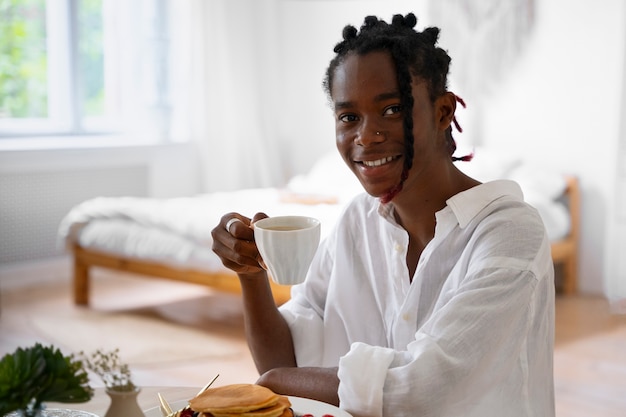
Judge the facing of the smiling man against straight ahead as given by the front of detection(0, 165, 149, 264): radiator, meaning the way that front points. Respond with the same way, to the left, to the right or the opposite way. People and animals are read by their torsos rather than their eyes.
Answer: to the right

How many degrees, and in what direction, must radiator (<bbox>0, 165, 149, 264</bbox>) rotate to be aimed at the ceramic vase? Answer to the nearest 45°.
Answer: approximately 45° to its right

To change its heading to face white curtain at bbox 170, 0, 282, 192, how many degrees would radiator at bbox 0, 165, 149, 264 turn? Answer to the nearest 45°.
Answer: approximately 90° to its left

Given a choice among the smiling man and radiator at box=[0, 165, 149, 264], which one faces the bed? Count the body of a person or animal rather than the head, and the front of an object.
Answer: the radiator

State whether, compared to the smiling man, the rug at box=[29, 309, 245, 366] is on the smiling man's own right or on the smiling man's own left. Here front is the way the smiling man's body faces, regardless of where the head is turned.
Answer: on the smiling man's own right

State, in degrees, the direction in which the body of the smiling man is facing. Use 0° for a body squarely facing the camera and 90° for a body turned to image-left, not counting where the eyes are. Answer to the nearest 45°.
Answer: approximately 45°

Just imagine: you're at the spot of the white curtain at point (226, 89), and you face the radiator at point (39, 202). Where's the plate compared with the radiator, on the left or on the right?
left

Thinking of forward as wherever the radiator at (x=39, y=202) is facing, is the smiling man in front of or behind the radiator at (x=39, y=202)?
in front

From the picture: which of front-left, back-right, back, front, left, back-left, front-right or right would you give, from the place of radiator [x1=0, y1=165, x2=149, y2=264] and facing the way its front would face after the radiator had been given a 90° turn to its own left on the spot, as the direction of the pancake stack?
back-right

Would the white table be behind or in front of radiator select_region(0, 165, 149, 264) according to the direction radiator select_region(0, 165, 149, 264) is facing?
in front

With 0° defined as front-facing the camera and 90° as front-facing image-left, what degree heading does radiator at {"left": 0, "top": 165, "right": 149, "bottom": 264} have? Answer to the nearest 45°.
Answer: approximately 315°

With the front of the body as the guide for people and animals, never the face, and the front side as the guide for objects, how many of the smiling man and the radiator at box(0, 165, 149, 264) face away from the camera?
0
